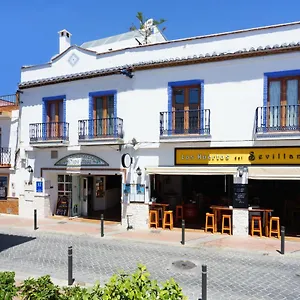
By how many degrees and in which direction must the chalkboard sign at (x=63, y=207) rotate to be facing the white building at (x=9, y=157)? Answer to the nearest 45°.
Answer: approximately 135° to its right

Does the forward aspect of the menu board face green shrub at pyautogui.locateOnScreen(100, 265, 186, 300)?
yes

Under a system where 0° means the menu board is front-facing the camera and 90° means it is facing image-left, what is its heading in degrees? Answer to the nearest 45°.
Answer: approximately 0°

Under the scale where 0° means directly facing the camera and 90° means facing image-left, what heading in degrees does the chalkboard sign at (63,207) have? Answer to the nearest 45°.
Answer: approximately 0°

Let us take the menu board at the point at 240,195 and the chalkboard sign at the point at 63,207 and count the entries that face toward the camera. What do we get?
2

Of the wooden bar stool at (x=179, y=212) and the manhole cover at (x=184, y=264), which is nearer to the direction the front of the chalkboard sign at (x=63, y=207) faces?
the manhole cover

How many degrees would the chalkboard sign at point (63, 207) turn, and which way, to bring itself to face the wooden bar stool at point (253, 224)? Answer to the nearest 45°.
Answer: approximately 45° to its left
